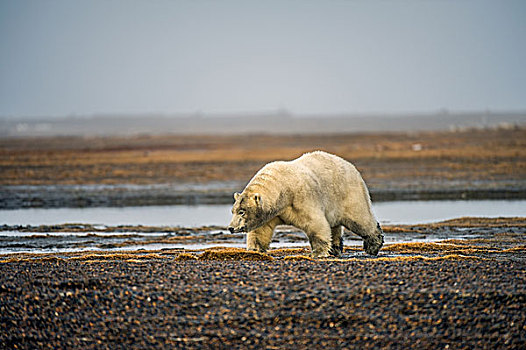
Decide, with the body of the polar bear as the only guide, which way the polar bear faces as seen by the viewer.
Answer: to the viewer's left
